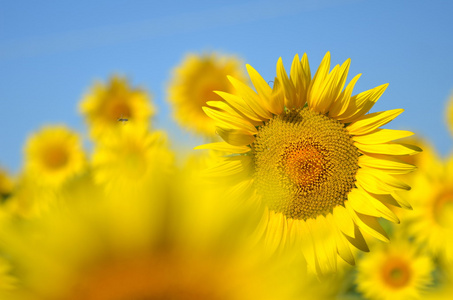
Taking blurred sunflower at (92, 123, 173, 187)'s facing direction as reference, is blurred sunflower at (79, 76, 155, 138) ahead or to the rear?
to the rear

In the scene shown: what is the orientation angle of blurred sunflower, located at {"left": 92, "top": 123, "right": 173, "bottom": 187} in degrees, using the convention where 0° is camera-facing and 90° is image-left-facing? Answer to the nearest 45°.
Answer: approximately 0°

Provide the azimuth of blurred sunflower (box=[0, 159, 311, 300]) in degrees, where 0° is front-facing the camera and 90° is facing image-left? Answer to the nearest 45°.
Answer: approximately 0°

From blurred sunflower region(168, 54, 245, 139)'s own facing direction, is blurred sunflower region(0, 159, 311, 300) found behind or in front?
in front
